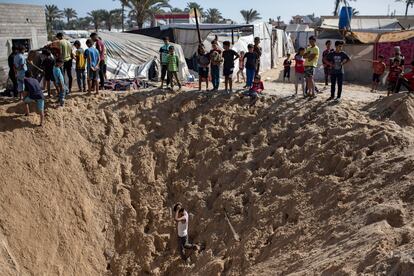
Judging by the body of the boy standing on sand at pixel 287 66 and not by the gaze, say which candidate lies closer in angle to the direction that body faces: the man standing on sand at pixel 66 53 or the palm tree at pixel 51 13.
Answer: the man standing on sand

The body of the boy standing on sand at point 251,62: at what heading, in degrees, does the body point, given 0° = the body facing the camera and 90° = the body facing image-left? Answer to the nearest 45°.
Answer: approximately 0°

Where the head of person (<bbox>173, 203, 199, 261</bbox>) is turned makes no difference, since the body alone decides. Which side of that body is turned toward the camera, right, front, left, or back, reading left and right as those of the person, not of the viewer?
left

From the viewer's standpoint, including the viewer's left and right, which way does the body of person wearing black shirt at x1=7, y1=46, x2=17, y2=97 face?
facing to the right of the viewer

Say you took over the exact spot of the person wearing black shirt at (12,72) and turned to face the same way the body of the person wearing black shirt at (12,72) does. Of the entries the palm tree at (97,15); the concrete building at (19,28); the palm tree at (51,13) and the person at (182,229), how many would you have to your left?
3

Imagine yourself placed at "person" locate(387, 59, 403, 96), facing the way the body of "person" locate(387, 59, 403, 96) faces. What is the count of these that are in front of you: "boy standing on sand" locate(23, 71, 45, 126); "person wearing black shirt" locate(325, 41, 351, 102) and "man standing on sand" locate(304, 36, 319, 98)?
3

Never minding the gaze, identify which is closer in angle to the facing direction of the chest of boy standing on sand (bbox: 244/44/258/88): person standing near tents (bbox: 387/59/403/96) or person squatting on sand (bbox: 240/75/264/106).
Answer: the person squatting on sand

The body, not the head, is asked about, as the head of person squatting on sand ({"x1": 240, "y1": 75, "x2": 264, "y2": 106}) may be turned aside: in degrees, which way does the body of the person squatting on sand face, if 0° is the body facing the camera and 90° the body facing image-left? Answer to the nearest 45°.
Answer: approximately 45°

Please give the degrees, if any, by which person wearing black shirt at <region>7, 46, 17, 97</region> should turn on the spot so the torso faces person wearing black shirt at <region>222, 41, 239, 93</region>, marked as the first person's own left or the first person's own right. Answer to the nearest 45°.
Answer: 0° — they already face them

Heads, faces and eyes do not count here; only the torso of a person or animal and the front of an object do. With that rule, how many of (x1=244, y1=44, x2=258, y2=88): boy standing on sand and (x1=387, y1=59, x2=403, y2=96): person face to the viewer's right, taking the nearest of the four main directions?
0
